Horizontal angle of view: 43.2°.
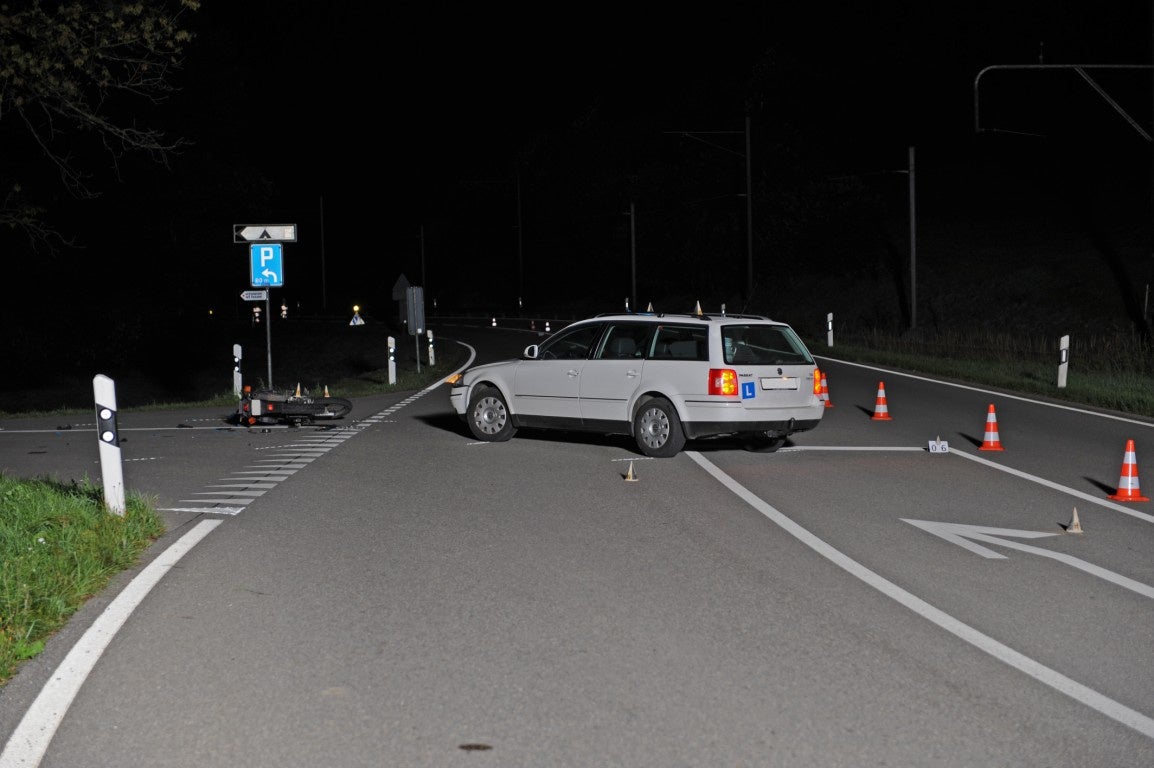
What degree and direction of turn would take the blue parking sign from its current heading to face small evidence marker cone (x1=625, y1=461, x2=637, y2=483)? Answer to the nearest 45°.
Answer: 0° — it already faces it

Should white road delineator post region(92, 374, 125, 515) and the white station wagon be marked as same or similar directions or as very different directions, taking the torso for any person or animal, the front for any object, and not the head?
very different directions

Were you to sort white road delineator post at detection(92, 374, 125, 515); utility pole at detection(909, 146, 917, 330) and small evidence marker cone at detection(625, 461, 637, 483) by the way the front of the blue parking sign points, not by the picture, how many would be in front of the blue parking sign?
2

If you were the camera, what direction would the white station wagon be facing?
facing away from the viewer and to the left of the viewer

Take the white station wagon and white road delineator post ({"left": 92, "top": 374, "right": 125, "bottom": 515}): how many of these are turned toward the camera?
1

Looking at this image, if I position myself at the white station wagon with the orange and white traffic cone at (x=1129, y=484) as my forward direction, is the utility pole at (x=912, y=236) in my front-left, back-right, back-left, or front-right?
back-left

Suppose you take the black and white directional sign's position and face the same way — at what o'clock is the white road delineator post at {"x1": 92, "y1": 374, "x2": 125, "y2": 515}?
The white road delineator post is roughly at 12 o'clock from the black and white directional sign.

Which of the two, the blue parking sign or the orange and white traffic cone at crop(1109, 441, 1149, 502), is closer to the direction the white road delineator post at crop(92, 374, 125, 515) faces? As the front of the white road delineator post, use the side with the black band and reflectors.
the orange and white traffic cone

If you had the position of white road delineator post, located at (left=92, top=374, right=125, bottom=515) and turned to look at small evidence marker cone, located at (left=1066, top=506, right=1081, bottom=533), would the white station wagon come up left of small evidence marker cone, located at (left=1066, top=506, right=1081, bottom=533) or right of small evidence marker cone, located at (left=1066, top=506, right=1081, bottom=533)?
left

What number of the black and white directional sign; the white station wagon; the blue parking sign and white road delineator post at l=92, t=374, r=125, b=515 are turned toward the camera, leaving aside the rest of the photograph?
3

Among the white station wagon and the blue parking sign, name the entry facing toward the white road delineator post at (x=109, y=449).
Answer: the blue parking sign

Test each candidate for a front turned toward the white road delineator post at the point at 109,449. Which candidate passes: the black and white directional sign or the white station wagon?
the black and white directional sign
